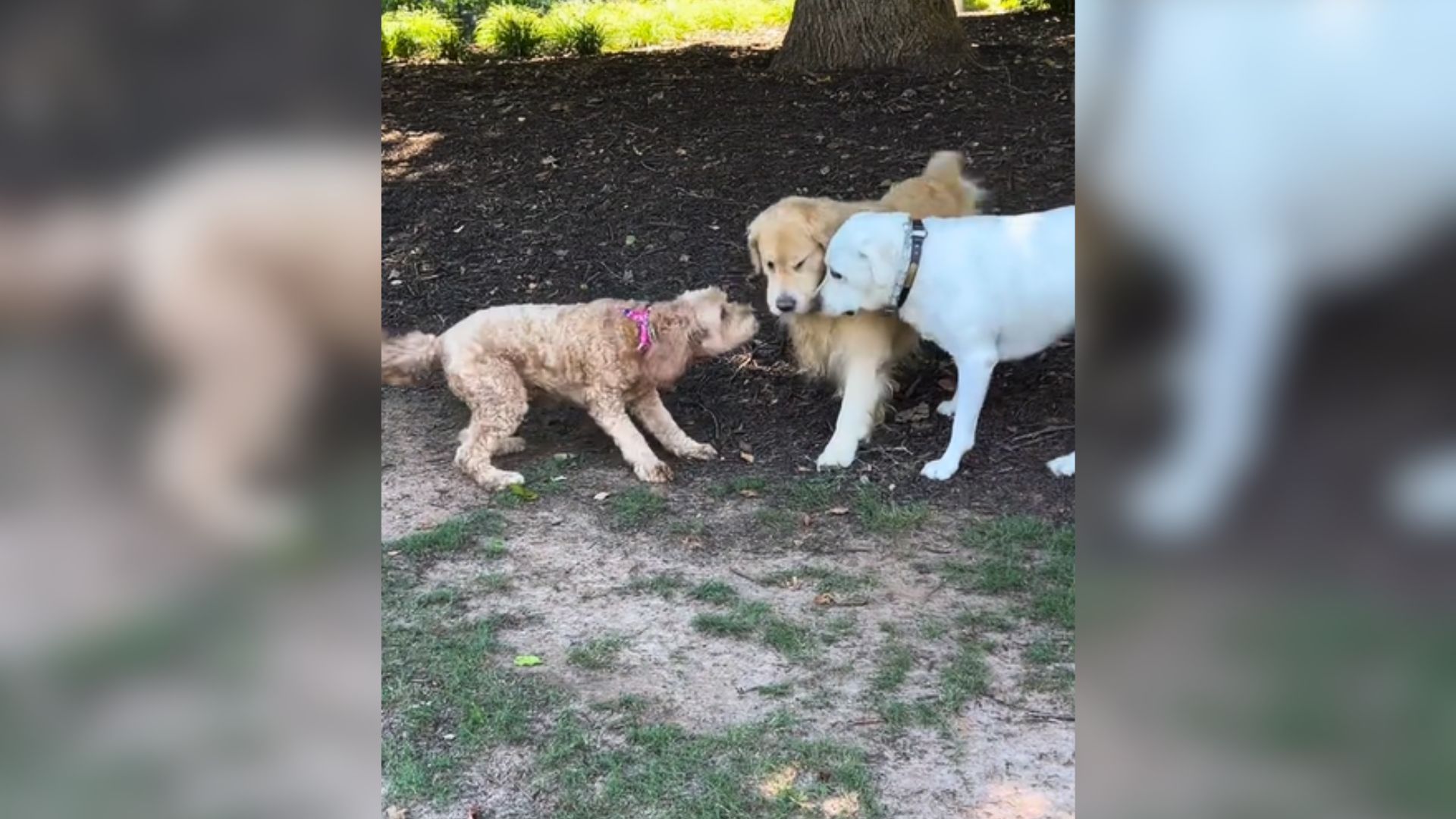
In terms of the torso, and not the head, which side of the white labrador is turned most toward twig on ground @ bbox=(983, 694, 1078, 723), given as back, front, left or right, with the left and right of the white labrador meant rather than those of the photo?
left

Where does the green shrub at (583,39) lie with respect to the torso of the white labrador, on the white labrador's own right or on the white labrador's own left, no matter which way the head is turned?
on the white labrador's own right

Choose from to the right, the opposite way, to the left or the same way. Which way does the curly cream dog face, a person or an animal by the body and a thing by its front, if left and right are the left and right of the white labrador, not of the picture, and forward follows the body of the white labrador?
the opposite way

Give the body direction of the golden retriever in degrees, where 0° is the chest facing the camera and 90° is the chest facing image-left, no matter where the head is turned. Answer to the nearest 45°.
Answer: approximately 45°

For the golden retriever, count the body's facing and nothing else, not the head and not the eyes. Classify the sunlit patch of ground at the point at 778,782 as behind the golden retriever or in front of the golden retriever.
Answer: in front

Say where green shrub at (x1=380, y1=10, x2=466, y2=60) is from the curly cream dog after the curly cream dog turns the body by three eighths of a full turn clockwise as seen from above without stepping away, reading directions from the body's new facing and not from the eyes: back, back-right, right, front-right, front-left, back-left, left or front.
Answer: back-right

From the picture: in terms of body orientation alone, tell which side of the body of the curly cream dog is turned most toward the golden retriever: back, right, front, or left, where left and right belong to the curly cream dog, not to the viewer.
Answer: front

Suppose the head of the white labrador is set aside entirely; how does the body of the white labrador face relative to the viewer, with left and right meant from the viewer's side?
facing to the left of the viewer

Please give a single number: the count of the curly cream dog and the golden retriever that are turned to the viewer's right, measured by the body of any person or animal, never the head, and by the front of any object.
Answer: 1

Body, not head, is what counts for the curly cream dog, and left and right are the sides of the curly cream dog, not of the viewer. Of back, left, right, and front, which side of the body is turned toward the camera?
right

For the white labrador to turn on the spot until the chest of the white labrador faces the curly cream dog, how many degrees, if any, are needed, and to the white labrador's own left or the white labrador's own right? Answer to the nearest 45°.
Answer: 0° — it already faces it
